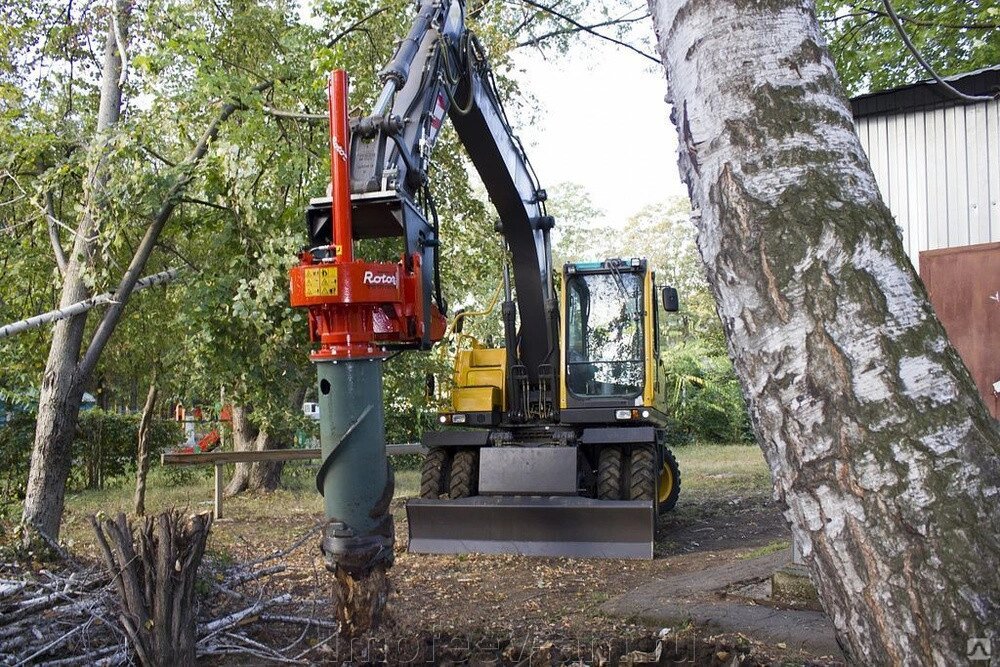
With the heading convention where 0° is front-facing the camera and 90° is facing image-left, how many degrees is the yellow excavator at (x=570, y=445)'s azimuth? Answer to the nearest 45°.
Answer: approximately 0°

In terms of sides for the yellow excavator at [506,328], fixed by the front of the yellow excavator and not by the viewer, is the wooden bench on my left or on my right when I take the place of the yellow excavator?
on my right

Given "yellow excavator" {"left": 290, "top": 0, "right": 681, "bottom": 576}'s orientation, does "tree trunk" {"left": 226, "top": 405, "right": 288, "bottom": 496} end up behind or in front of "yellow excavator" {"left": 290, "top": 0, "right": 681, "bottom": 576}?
behind

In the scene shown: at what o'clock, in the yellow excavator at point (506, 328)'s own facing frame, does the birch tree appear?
The birch tree is roughly at 12 o'clock from the yellow excavator.

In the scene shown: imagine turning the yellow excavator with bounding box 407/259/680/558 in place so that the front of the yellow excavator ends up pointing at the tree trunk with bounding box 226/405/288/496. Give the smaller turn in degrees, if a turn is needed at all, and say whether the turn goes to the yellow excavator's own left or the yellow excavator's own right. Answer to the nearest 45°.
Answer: approximately 135° to the yellow excavator's own right

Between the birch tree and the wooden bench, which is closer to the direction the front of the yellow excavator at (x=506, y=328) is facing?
the birch tree
